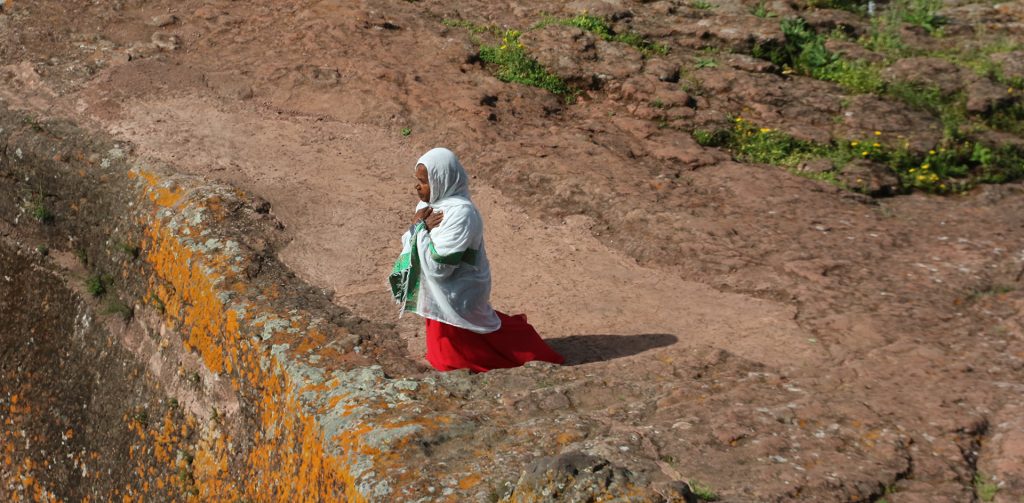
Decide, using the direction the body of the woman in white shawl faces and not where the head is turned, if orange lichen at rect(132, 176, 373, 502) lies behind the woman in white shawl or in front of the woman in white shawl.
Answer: in front

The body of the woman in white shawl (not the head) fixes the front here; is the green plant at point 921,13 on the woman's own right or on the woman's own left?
on the woman's own right

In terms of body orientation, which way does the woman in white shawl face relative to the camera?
to the viewer's left

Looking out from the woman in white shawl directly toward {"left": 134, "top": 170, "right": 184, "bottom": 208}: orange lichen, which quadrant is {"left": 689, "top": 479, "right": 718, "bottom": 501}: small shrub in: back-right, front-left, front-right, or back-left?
back-left

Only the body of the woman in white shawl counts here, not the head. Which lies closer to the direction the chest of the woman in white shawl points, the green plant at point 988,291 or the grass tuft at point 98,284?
the grass tuft

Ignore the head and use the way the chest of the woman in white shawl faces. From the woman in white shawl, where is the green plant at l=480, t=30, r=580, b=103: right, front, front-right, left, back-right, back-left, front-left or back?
right

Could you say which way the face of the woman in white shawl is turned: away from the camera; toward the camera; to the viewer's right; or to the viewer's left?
to the viewer's left

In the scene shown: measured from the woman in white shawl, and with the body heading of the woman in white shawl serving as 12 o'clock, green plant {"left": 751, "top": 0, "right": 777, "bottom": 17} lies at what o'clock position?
The green plant is roughly at 4 o'clock from the woman in white shawl.

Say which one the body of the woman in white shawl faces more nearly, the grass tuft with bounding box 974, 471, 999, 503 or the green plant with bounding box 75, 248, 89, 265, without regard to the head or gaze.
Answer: the green plant
